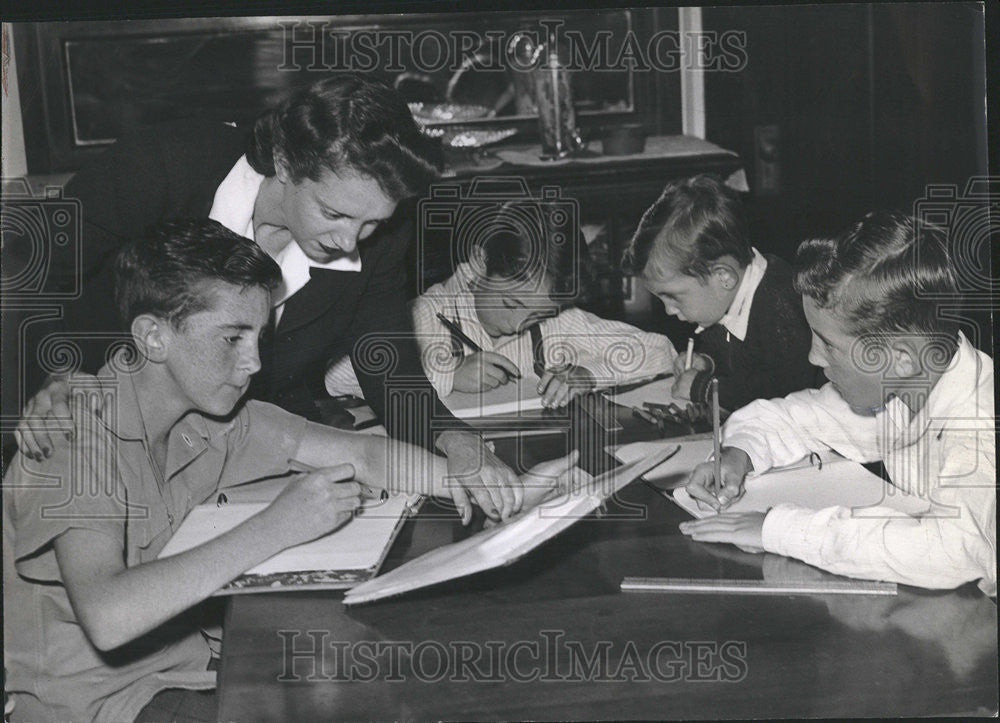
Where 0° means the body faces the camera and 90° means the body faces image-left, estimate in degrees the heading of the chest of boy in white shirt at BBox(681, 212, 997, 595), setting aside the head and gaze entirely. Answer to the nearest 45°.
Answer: approximately 90°

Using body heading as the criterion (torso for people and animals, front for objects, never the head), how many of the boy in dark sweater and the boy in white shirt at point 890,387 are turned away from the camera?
0

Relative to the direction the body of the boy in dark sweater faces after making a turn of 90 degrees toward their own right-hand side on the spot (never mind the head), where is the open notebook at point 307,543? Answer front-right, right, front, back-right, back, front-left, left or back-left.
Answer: left

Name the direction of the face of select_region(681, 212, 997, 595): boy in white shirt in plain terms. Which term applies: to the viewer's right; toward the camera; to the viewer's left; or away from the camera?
to the viewer's left

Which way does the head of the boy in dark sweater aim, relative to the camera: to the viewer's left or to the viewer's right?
to the viewer's left

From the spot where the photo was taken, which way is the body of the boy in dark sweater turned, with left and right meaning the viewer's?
facing the viewer and to the left of the viewer

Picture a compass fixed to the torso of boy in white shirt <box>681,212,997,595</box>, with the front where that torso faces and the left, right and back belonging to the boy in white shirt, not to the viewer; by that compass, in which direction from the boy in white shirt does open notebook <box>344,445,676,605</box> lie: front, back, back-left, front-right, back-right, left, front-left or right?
front-left
